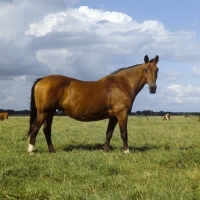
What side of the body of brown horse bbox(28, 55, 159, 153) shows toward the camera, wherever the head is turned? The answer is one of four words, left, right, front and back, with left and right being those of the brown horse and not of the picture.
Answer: right
